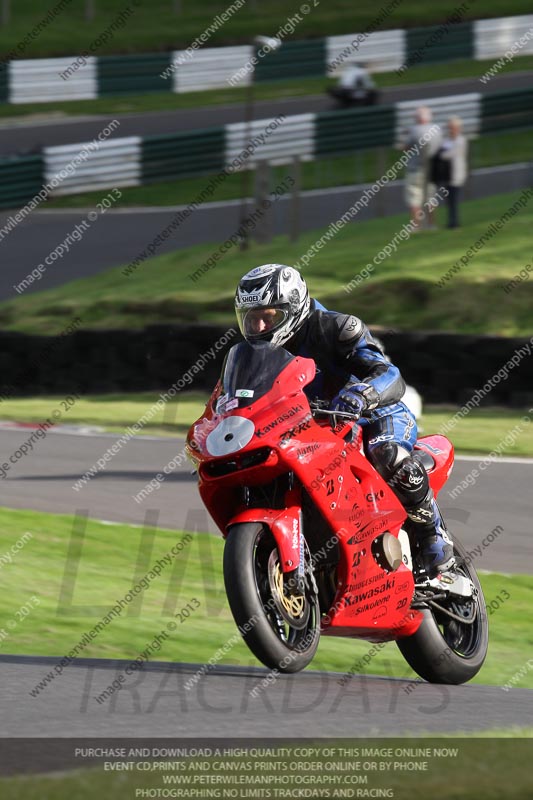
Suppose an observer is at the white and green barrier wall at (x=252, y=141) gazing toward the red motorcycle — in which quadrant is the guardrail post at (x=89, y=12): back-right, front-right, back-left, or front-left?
back-right

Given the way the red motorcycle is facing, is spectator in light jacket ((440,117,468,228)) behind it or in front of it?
behind

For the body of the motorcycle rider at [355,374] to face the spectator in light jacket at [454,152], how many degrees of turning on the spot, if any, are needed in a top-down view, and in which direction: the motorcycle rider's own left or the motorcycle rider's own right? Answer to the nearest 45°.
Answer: approximately 135° to the motorcycle rider's own right

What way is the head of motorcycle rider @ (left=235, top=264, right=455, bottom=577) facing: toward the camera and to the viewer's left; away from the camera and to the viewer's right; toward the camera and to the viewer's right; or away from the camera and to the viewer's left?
toward the camera and to the viewer's left

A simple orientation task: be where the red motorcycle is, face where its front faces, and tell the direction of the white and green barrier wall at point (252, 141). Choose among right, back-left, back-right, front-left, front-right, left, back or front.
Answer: back-right

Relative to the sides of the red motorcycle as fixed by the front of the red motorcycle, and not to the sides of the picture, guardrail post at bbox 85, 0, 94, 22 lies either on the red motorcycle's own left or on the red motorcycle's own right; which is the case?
on the red motorcycle's own right

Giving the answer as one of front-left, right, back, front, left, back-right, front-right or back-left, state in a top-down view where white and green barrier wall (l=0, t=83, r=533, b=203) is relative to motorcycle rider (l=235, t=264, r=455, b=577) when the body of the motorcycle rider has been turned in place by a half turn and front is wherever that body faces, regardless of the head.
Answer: front-left

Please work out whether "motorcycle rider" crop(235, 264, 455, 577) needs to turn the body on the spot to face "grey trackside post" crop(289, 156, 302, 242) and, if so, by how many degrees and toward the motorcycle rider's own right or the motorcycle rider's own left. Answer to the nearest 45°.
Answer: approximately 135° to the motorcycle rider's own right

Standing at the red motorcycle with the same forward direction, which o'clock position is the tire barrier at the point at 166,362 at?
The tire barrier is roughly at 4 o'clock from the red motorcycle.

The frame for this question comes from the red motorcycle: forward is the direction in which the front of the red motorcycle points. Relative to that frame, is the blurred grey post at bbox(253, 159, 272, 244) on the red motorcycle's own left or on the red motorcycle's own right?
on the red motorcycle's own right

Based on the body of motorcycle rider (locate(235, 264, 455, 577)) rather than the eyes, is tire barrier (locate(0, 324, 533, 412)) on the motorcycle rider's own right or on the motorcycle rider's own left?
on the motorcycle rider's own right

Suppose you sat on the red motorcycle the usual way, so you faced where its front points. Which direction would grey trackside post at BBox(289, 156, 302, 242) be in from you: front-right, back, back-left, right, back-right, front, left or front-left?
back-right

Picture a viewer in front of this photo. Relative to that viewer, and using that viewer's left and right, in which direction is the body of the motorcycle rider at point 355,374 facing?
facing the viewer and to the left of the viewer
